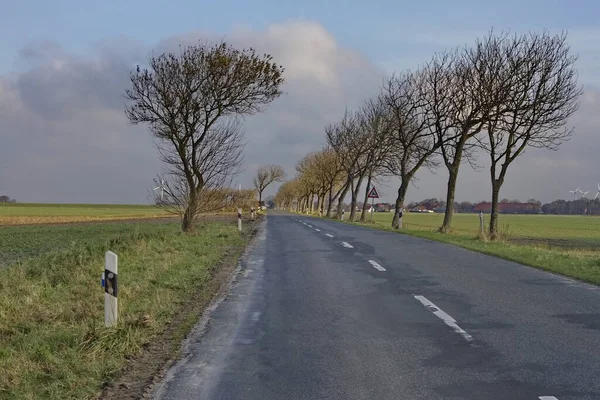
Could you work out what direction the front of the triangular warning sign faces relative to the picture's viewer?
facing the viewer

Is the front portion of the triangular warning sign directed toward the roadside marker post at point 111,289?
yes

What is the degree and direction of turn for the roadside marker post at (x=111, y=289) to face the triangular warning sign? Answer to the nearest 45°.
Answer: approximately 135° to its left

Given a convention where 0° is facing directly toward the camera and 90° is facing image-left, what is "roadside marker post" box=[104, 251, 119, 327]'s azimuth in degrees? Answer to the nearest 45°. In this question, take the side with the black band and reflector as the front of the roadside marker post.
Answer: approximately 0°

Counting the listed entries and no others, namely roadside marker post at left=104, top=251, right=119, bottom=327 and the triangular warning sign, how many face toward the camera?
2
